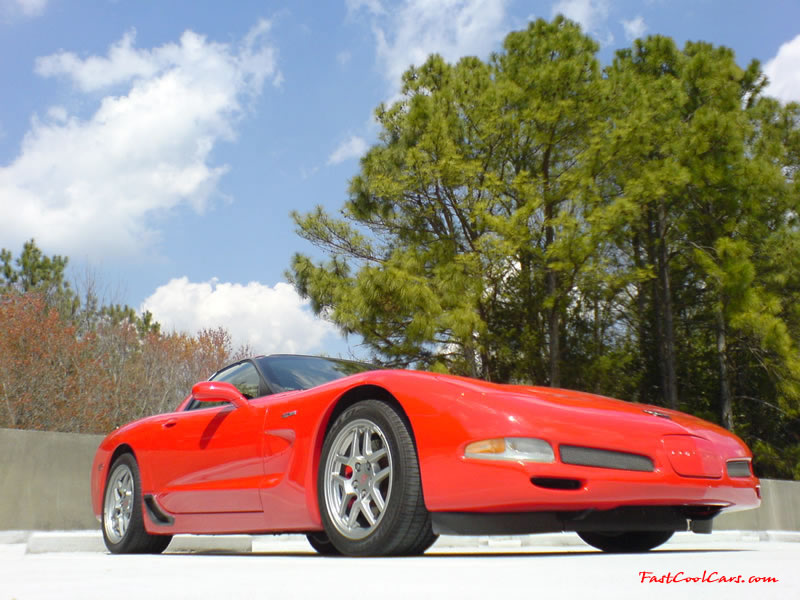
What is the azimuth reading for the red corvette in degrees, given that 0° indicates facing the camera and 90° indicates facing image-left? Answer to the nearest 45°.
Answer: approximately 315°

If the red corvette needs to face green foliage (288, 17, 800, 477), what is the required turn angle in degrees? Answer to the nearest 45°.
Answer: approximately 135° to its left
